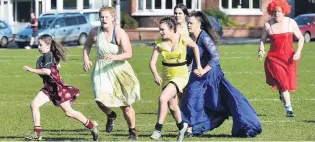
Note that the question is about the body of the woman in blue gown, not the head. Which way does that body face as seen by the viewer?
to the viewer's left

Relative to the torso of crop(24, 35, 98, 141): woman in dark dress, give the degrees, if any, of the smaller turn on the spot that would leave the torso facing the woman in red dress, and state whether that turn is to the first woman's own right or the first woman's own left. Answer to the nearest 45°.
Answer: approximately 135° to the first woman's own right

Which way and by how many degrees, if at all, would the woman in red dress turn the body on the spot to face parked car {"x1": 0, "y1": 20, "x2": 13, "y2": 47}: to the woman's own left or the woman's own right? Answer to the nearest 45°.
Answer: approximately 135° to the woman's own right

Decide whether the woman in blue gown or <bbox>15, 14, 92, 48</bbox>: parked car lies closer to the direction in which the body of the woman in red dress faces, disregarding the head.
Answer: the woman in blue gown

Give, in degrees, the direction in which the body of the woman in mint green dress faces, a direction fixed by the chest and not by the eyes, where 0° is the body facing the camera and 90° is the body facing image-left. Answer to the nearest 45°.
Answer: approximately 45°

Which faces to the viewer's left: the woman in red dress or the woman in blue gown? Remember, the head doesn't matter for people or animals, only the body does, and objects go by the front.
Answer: the woman in blue gown

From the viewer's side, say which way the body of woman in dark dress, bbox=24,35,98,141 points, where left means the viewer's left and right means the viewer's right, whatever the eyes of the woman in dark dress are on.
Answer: facing to the left of the viewer

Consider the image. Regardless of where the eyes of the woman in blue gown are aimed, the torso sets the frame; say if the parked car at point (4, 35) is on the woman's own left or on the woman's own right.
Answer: on the woman's own right

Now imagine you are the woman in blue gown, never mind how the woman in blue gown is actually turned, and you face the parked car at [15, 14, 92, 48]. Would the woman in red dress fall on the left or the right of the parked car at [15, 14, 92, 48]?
right
